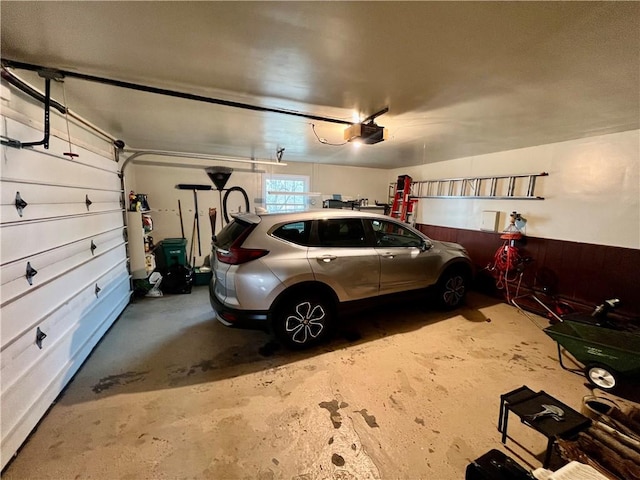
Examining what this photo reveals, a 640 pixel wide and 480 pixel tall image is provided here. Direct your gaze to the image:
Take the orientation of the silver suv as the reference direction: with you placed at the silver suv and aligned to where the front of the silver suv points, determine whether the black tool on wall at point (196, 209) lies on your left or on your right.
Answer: on your left

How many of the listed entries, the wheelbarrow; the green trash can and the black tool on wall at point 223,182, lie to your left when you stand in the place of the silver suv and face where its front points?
2

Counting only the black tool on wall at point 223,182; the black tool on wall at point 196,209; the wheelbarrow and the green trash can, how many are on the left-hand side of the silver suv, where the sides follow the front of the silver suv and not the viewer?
3

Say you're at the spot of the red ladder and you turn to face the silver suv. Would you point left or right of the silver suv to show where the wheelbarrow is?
left

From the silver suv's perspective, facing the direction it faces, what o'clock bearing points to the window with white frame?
The window with white frame is roughly at 10 o'clock from the silver suv.

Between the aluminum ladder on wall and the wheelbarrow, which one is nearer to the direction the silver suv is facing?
the aluminum ladder on wall

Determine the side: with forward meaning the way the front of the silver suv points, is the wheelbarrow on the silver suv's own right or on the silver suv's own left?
on the silver suv's own right

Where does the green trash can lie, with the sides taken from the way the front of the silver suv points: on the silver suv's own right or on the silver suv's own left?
on the silver suv's own left

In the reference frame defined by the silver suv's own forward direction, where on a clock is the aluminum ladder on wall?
The aluminum ladder on wall is roughly at 12 o'clock from the silver suv.

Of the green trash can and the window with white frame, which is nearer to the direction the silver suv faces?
the window with white frame

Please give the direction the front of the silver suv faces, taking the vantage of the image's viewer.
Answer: facing away from the viewer and to the right of the viewer

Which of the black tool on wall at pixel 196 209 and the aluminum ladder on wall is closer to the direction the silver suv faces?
the aluminum ladder on wall
